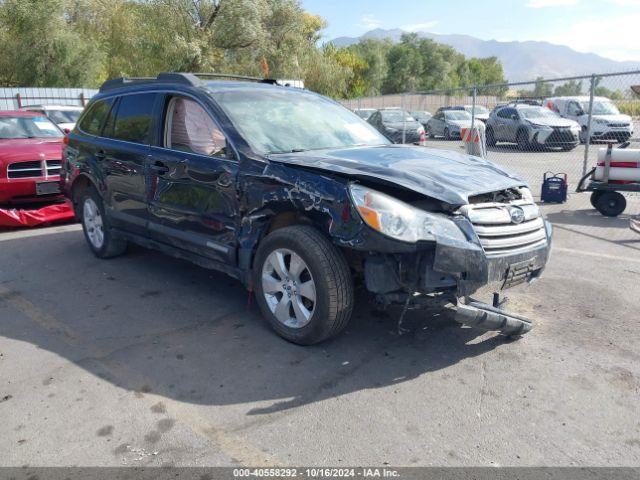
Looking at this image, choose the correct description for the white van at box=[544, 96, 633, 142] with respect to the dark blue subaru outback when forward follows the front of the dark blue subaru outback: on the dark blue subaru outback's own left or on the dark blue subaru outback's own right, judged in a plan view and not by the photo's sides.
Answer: on the dark blue subaru outback's own left

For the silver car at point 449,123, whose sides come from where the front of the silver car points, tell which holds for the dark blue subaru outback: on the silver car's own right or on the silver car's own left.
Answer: on the silver car's own right

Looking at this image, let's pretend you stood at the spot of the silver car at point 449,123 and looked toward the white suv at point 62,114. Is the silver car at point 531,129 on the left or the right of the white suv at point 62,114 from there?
left

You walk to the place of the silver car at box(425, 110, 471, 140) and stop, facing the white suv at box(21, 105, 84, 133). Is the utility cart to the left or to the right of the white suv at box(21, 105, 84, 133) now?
left

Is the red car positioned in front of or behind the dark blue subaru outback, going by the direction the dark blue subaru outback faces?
behind

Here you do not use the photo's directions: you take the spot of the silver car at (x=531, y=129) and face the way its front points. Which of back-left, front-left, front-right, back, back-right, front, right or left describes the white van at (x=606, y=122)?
left

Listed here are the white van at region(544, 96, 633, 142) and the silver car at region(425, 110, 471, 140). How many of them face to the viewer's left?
0

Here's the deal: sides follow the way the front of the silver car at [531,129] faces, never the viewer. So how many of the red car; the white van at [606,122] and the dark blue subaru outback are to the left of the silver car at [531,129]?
1

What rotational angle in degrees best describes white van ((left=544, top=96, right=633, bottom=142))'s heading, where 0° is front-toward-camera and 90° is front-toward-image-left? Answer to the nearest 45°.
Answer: approximately 315°

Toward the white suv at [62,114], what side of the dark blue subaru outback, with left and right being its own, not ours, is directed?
back
